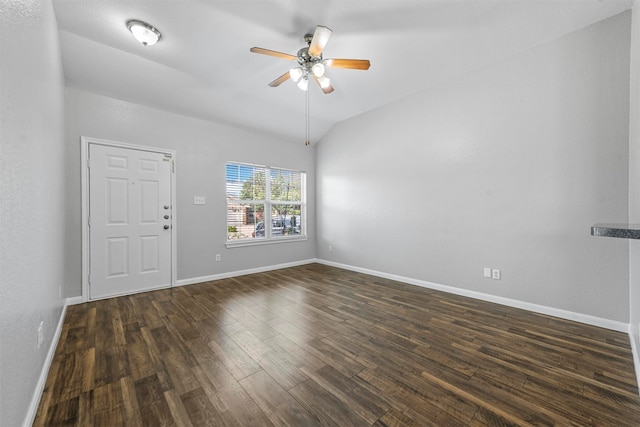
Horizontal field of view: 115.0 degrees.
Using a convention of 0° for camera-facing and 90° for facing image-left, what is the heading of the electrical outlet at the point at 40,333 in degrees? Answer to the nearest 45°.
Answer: approximately 270°

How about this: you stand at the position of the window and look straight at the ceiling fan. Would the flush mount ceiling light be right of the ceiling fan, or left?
right

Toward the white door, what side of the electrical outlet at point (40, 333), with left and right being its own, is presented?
left
